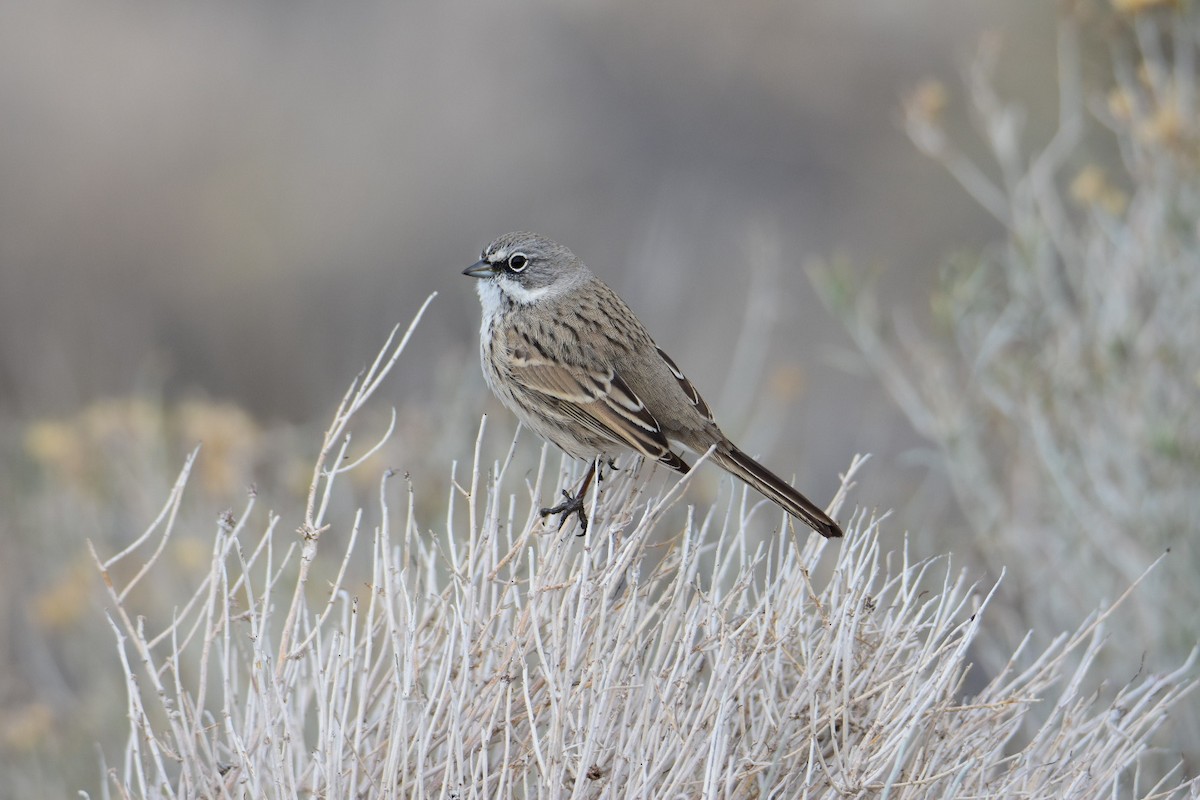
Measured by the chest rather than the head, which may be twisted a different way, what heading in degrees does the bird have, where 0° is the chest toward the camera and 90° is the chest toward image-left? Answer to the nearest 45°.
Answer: approximately 90°
